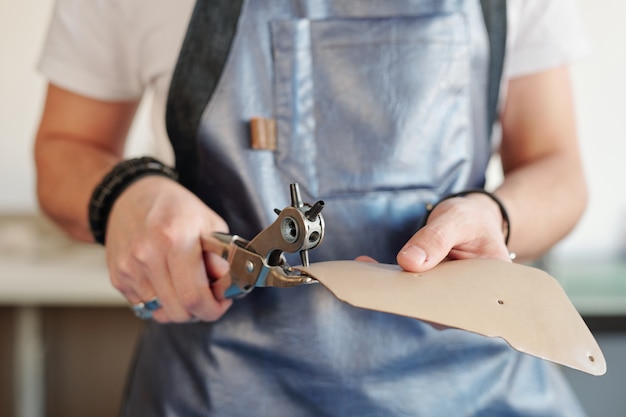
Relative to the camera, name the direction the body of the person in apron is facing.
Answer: toward the camera
